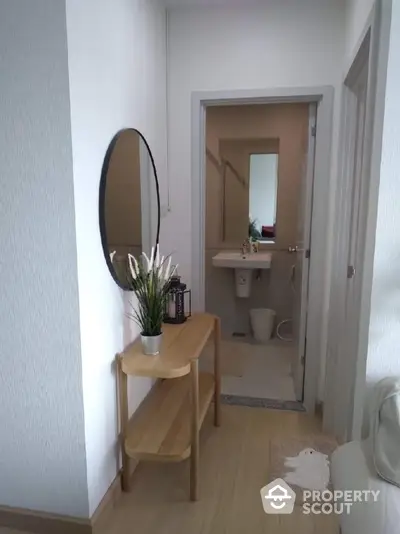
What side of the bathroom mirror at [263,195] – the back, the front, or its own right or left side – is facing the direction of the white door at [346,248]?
front

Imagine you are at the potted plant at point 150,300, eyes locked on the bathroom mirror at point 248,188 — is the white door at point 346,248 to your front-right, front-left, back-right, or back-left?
front-right

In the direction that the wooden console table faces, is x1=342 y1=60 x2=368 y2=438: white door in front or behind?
in front

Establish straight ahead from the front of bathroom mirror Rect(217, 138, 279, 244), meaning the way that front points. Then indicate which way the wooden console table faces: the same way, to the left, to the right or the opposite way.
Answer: to the left

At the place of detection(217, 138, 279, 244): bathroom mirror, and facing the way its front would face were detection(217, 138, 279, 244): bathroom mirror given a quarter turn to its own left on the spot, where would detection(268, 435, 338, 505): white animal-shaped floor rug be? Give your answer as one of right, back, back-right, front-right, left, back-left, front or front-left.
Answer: right

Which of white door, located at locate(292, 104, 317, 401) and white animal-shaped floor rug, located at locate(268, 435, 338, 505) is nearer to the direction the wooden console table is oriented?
the white animal-shaped floor rug

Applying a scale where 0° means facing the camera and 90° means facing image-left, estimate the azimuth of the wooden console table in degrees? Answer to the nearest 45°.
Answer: approximately 270°

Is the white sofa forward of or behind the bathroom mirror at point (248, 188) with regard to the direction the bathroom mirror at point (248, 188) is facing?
forward

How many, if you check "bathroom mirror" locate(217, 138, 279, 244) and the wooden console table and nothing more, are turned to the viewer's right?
1

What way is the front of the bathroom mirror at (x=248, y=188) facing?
toward the camera

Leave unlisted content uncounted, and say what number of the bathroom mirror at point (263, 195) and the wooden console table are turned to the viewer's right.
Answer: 1

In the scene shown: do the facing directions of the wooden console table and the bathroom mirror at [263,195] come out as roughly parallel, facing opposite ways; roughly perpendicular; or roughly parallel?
roughly perpendicular
